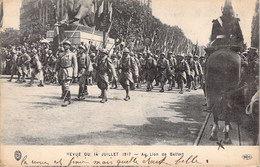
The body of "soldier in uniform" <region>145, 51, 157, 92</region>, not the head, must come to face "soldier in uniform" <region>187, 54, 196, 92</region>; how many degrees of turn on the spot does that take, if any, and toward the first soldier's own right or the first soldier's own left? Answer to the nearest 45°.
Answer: approximately 135° to the first soldier's own left

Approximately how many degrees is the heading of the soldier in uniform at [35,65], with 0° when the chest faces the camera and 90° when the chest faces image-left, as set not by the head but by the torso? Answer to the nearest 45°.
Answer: approximately 45°

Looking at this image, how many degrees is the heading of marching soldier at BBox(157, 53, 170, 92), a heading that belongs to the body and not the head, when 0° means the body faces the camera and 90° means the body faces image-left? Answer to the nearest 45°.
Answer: approximately 45°
